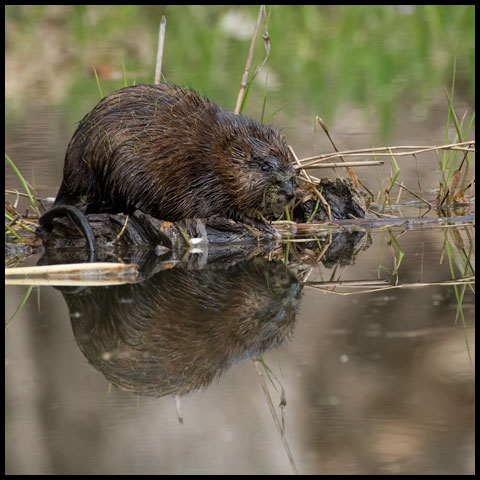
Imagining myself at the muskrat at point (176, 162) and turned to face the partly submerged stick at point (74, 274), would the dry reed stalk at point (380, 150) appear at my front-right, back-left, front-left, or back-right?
back-left

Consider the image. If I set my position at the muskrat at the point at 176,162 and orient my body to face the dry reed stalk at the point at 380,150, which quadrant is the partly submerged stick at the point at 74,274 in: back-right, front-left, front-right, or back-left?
back-right

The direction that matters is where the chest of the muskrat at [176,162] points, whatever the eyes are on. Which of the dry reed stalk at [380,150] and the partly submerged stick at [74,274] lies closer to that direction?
the dry reed stalk

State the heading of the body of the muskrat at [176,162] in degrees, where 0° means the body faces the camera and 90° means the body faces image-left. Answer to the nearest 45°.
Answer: approximately 270°

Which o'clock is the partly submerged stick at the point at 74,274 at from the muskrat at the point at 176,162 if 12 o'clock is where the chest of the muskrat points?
The partly submerged stick is roughly at 4 o'clock from the muskrat.

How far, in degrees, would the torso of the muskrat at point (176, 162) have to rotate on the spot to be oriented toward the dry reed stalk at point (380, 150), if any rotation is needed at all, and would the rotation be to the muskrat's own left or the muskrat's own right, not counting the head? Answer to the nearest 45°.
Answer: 0° — it already faces it
